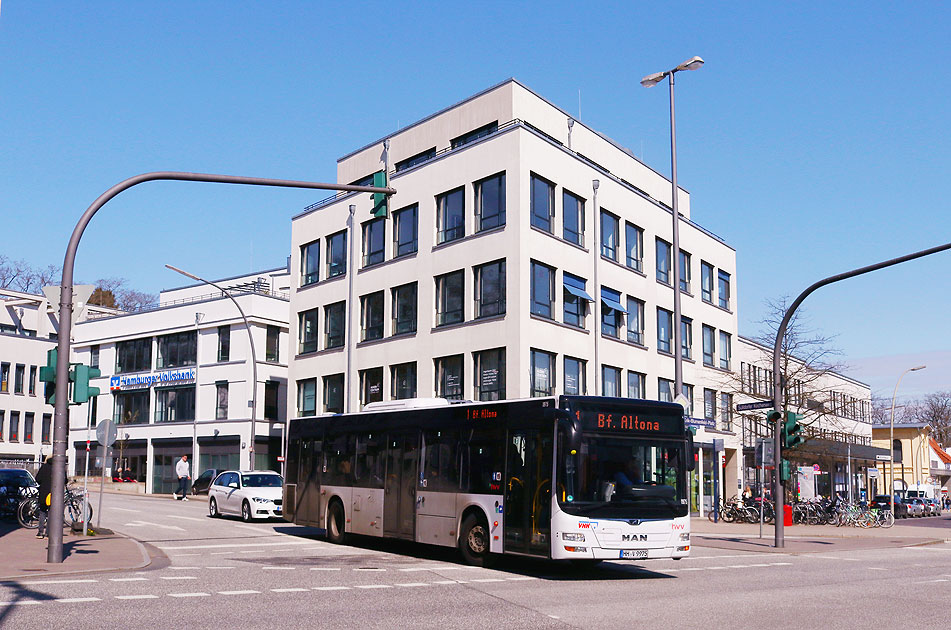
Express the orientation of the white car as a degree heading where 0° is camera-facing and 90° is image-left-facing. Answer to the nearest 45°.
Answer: approximately 315°

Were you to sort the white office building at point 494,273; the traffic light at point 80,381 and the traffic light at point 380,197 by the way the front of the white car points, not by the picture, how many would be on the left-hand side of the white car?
1

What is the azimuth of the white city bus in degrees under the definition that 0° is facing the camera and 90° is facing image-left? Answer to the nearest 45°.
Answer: approximately 315°

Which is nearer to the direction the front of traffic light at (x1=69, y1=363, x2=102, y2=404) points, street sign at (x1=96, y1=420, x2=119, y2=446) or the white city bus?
the white city bus
